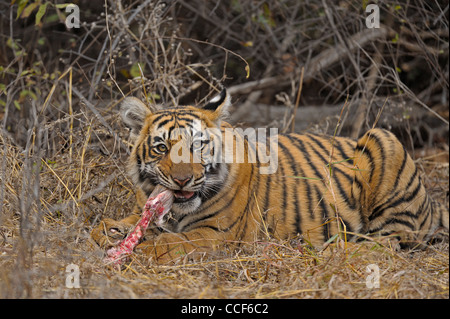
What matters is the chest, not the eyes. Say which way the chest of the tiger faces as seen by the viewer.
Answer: to the viewer's left
